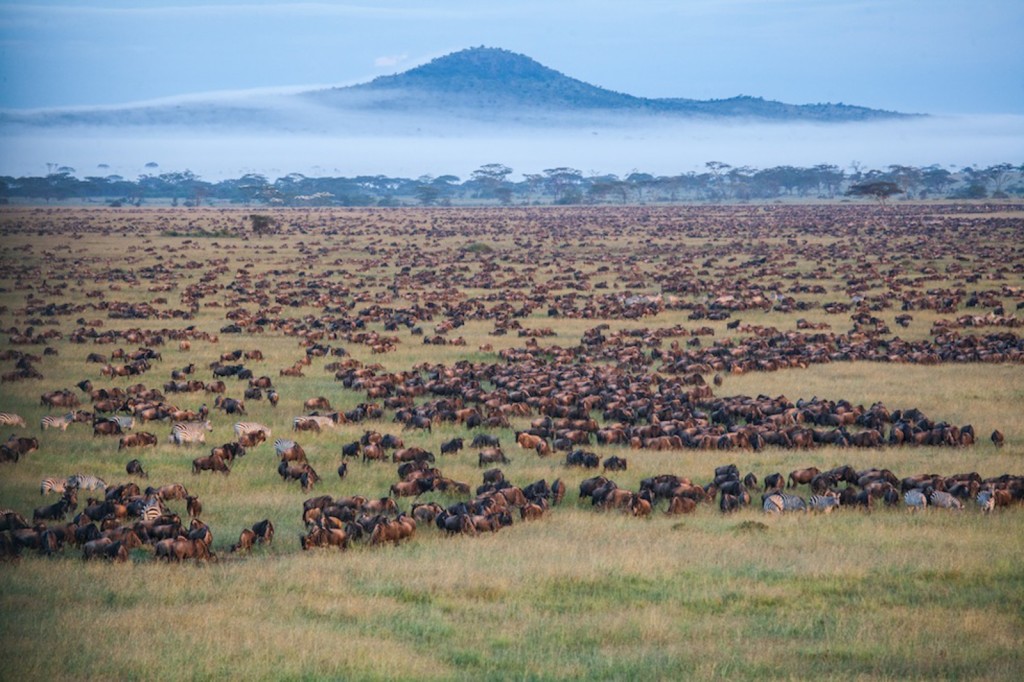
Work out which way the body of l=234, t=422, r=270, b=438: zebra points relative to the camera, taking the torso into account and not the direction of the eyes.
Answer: to the viewer's right

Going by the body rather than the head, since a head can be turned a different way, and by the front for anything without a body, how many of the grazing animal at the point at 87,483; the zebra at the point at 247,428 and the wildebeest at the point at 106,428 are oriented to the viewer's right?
2

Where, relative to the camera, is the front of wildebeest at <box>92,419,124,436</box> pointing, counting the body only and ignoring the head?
to the viewer's right
